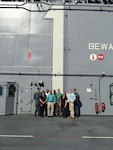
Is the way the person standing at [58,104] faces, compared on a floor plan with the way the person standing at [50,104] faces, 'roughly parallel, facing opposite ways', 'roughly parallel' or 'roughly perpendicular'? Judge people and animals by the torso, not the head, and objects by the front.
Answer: roughly parallel

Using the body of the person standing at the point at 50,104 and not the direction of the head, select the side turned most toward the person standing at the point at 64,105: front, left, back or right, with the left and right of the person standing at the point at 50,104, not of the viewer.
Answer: left

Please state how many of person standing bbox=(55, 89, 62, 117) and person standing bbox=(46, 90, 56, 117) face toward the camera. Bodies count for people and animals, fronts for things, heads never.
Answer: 2

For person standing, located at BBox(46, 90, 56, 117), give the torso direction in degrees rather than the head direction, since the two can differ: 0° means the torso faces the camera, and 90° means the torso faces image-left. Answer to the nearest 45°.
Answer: approximately 0°

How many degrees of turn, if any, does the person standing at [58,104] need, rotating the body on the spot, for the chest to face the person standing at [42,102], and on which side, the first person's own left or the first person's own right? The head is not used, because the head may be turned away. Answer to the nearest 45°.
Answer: approximately 90° to the first person's own right

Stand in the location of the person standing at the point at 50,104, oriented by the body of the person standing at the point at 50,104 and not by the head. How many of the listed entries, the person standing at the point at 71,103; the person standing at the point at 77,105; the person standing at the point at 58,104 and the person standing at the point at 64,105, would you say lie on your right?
0

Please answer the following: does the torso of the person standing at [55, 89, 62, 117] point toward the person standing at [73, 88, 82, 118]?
no

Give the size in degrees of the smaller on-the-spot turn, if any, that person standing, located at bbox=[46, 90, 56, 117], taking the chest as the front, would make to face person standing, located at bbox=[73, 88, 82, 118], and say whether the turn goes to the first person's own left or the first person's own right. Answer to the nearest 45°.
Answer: approximately 90° to the first person's own left

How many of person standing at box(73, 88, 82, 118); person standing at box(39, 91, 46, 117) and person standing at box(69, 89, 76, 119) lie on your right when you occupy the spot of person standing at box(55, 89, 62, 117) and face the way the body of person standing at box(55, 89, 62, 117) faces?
1

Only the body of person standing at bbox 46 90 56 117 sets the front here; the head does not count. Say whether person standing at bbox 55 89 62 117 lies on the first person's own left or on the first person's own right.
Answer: on the first person's own left

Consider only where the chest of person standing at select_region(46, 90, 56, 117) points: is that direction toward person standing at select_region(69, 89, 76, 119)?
no

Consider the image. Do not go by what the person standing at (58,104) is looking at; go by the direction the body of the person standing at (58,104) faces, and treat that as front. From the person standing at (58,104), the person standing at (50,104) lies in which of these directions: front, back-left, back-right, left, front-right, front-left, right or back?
front-right

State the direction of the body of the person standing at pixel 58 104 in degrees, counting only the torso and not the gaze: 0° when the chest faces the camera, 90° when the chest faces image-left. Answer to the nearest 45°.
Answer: approximately 0°
